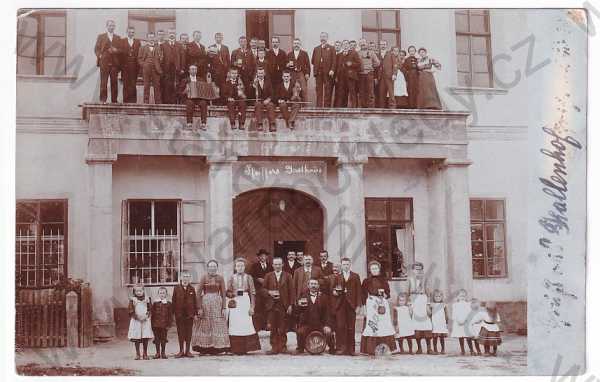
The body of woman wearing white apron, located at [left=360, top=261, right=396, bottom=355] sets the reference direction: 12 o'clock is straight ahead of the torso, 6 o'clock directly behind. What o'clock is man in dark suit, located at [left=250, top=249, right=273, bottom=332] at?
The man in dark suit is roughly at 3 o'clock from the woman wearing white apron.

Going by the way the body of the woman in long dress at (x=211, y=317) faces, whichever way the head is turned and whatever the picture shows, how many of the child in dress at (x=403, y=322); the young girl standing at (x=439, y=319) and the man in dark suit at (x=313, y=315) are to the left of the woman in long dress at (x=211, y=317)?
3

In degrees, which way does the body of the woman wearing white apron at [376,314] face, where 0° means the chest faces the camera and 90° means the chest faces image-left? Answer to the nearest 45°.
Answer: approximately 0°

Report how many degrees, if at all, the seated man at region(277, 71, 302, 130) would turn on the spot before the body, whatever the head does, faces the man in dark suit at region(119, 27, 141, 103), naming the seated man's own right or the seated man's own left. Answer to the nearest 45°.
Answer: approximately 90° to the seated man's own right
